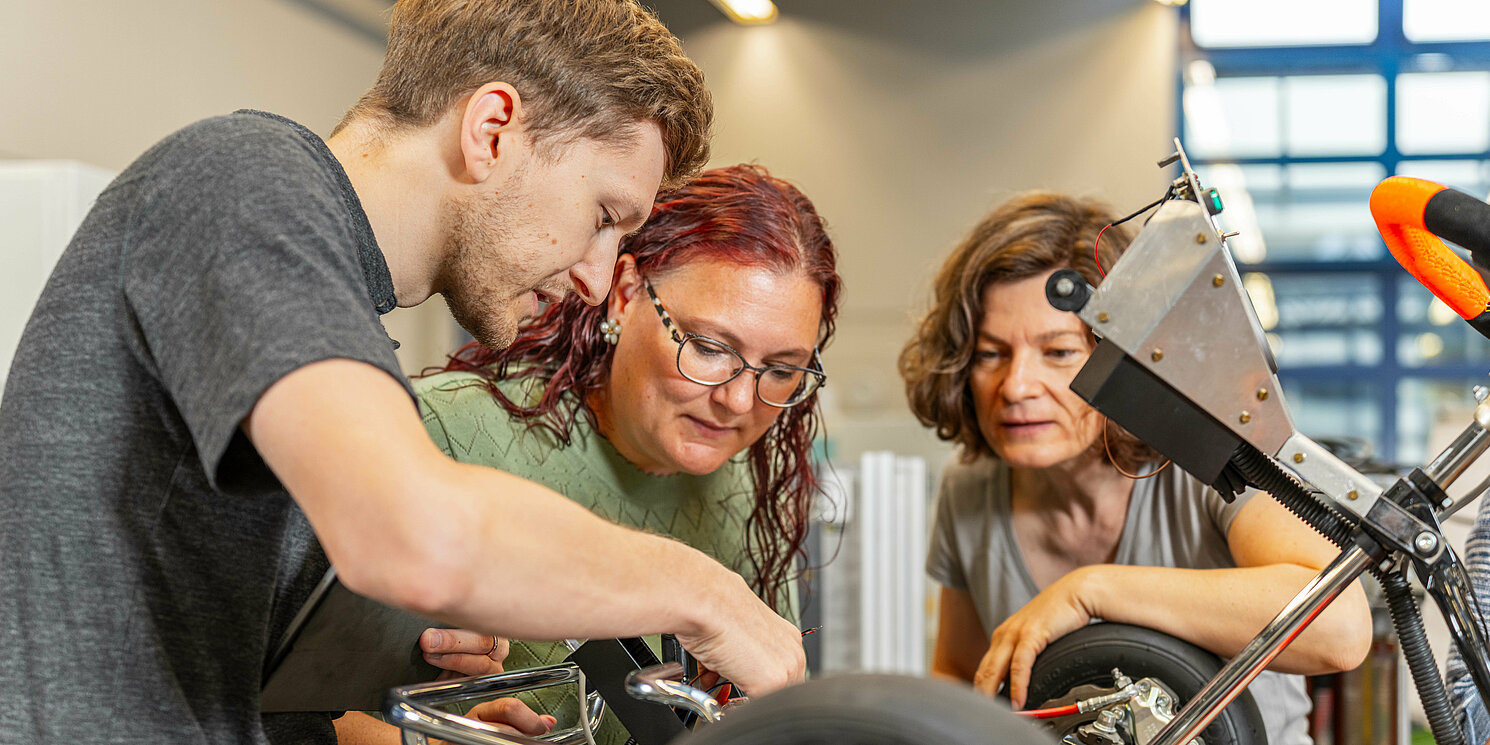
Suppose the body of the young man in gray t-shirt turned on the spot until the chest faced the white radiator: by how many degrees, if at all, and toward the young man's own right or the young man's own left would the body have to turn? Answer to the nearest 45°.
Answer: approximately 45° to the young man's own left

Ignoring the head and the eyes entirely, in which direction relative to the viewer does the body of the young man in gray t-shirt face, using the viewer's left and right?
facing to the right of the viewer

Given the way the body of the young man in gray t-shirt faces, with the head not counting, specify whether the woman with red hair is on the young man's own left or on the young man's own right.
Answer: on the young man's own left

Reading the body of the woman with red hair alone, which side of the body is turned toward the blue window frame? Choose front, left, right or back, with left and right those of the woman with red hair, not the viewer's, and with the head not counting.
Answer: left

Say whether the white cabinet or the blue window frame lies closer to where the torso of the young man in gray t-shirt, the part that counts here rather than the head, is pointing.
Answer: the blue window frame

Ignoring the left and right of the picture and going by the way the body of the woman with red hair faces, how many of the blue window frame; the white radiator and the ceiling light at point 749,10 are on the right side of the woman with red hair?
0

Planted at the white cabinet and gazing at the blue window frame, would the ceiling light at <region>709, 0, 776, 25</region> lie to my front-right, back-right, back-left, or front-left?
front-left

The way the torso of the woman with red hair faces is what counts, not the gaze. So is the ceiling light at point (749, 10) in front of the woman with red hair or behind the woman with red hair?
behind

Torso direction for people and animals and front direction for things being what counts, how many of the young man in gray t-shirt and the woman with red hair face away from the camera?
0

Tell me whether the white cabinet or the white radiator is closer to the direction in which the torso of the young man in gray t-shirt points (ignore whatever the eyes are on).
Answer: the white radiator

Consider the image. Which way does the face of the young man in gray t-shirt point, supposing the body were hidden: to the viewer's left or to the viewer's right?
to the viewer's right

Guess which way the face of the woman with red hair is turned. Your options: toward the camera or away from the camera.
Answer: toward the camera

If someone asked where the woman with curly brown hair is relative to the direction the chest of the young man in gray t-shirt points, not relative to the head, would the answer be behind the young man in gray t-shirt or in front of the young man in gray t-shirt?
in front

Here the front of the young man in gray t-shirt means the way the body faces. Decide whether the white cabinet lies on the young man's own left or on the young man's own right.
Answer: on the young man's own left
